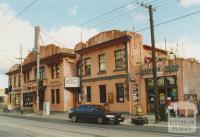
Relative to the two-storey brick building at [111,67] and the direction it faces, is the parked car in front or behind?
in front

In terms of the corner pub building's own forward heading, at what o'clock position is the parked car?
The parked car is roughly at 11 o'clock from the corner pub building.

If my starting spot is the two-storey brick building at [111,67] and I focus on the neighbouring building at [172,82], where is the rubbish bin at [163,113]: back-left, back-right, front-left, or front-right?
front-right

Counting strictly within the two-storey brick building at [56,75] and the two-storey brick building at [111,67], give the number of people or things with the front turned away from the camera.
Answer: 0

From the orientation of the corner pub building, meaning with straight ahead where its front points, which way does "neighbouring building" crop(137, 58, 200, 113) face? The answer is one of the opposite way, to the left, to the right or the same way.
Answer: the same way

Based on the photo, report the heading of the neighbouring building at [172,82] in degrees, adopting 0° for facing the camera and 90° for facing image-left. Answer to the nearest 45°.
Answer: approximately 45°

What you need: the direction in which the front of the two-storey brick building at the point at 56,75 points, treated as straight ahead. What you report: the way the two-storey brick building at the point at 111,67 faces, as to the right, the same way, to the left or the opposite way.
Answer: the same way

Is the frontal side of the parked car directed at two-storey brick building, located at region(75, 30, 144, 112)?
no

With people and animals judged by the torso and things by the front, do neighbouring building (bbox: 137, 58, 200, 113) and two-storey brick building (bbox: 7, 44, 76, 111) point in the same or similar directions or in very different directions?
same or similar directions

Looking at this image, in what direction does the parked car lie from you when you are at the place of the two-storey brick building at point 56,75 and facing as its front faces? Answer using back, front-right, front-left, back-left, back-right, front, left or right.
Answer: front-left

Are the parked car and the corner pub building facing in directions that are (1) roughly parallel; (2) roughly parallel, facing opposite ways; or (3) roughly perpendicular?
roughly perpendicular

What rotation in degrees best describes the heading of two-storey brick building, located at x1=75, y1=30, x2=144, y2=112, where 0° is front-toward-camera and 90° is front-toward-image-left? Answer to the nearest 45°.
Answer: approximately 45°

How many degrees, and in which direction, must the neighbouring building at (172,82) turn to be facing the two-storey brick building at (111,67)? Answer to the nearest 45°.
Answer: approximately 90° to its right
